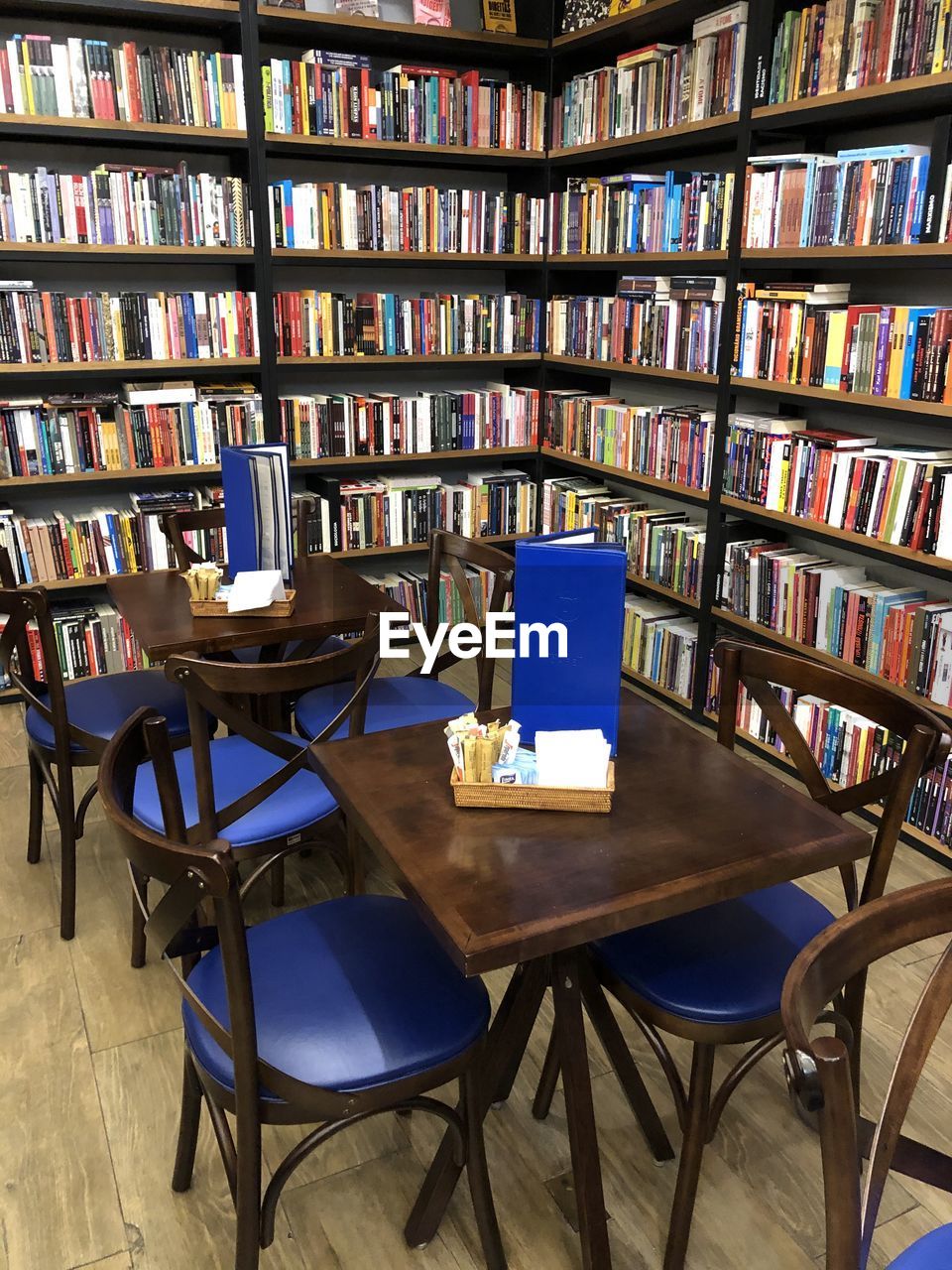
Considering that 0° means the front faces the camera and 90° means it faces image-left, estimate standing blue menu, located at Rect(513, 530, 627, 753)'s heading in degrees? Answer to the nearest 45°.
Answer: approximately 0°

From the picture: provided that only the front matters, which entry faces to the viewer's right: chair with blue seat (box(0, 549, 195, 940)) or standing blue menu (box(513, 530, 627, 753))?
the chair with blue seat

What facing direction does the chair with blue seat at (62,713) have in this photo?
to the viewer's right

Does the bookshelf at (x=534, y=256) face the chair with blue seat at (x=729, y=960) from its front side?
yes

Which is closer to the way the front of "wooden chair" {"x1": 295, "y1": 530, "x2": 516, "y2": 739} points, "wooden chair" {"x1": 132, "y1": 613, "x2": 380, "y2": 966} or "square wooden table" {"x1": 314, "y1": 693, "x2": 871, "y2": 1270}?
the wooden chair

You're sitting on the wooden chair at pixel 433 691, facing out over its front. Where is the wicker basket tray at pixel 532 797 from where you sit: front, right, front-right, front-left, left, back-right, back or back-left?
front-left

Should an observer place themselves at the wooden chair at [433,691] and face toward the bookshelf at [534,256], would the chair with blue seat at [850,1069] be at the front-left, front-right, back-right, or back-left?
back-right

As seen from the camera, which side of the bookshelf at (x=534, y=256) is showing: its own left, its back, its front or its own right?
front

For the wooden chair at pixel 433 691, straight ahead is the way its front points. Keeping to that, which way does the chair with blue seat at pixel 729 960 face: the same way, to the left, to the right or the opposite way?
the same way

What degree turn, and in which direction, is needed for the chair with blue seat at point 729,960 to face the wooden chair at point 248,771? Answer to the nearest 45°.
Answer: approximately 45° to its right

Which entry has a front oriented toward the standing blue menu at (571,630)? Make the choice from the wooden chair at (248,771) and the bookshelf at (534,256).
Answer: the bookshelf

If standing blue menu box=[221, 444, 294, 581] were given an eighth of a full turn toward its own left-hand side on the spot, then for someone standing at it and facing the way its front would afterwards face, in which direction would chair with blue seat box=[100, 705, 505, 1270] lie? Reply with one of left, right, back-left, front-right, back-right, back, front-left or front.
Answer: front

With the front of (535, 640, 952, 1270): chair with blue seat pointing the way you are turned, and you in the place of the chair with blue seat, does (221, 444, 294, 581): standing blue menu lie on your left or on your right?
on your right

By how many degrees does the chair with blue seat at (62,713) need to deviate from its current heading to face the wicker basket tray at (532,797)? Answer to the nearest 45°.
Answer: approximately 45° to its right

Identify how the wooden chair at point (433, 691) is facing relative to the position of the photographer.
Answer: facing the viewer and to the left of the viewer
